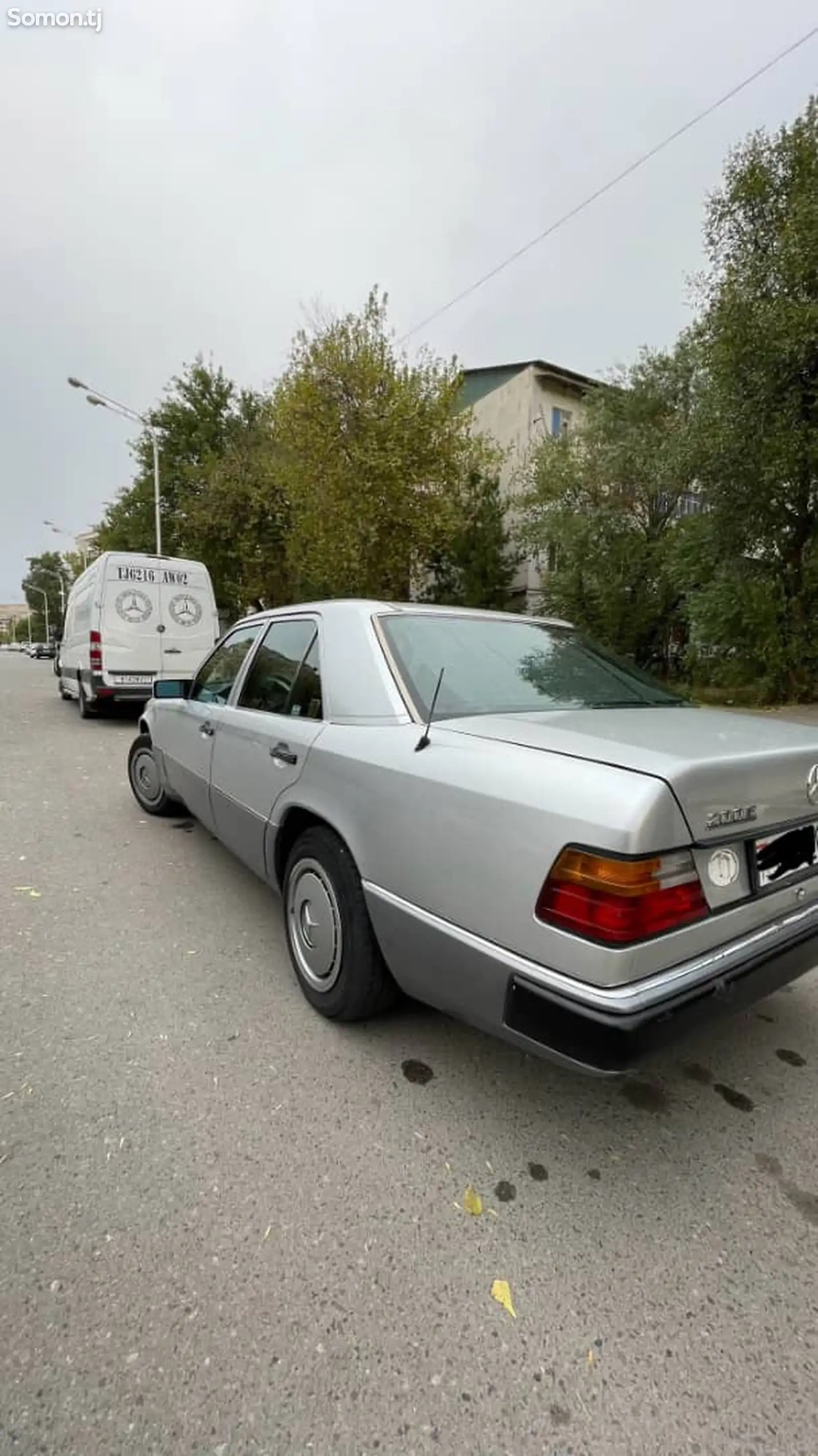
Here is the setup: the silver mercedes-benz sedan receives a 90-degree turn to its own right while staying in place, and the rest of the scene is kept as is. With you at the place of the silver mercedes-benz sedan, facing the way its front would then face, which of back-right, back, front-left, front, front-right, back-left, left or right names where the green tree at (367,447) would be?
front-left

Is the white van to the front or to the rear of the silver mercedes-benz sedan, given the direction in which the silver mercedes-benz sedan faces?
to the front

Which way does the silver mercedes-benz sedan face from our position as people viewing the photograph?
facing away from the viewer and to the left of the viewer

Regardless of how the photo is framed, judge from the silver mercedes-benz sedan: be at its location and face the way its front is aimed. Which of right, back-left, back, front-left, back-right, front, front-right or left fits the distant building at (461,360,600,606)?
front-right

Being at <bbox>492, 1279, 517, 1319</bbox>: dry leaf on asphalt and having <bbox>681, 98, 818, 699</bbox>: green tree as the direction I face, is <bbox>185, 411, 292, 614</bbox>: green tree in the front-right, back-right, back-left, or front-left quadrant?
front-left

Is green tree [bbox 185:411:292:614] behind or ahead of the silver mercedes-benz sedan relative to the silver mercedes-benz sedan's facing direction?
ahead
